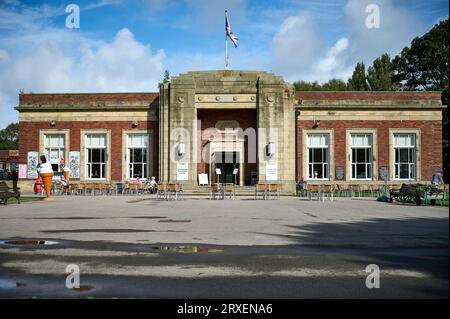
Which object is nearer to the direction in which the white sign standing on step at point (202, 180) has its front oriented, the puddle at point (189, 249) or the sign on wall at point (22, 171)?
the puddle

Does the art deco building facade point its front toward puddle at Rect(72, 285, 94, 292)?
yes

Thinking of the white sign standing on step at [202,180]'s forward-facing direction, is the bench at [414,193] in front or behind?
in front

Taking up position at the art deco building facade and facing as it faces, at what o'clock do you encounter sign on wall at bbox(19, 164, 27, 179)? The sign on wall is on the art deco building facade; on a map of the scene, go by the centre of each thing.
The sign on wall is roughly at 3 o'clock from the art deco building facade.

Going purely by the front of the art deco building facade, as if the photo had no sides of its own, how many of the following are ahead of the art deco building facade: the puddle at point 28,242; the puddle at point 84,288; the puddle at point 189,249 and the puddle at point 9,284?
4

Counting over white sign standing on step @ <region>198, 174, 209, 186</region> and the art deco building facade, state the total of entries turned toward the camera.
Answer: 2

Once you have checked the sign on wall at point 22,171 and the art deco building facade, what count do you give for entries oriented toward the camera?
2

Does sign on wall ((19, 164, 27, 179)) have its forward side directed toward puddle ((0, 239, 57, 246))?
yes
